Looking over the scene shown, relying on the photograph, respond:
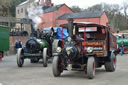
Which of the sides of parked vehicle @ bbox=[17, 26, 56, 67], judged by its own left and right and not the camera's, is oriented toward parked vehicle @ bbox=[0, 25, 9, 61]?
right

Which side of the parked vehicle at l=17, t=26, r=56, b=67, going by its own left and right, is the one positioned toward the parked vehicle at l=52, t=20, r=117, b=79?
left

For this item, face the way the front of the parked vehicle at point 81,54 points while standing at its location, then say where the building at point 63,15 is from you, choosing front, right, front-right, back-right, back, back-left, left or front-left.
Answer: back-right

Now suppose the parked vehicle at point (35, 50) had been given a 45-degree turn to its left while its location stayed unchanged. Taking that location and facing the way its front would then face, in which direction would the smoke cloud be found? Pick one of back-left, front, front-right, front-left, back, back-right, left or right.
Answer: back

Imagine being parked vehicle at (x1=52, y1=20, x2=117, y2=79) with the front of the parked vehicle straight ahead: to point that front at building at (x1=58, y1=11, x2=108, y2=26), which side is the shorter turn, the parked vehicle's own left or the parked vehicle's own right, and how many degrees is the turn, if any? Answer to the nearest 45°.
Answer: approximately 135° to the parked vehicle's own right

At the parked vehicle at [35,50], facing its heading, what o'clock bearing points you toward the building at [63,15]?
The building is roughly at 5 o'clock from the parked vehicle.

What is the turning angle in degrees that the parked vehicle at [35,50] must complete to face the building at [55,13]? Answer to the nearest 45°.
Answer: approximately 135° to its right

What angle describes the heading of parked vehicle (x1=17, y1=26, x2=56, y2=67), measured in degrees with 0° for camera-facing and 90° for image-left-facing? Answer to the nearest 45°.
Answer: approximately 45°

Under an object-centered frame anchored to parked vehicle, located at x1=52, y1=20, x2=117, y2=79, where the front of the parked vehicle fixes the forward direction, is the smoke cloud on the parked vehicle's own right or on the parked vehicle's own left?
on the parked vehicle's own right
